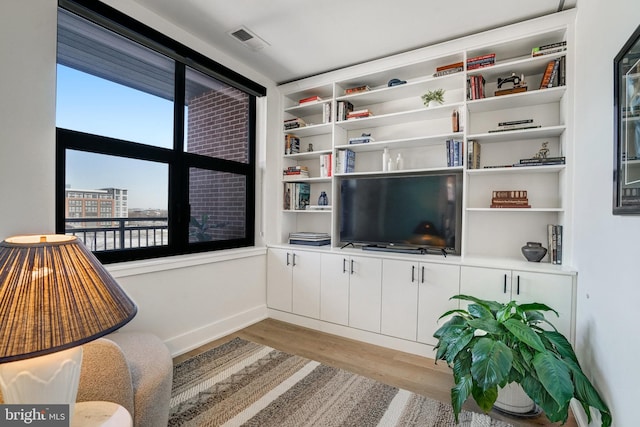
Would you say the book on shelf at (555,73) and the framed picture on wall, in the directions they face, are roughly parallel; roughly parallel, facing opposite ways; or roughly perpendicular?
roughly perpendicular

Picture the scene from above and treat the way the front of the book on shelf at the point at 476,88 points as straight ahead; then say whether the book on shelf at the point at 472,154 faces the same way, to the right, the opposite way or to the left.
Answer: the same way

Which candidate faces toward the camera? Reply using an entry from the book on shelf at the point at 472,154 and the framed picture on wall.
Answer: the book on shelf

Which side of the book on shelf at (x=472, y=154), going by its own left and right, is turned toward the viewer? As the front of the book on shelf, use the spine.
front

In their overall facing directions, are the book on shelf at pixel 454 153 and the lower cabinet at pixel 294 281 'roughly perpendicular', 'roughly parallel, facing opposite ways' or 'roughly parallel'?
roughly parallel

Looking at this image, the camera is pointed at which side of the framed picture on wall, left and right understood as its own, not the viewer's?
left

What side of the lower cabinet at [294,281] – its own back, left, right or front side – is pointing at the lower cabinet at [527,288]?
left

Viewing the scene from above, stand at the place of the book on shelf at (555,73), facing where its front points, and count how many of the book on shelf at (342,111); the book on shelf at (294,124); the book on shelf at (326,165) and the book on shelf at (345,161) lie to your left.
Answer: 0

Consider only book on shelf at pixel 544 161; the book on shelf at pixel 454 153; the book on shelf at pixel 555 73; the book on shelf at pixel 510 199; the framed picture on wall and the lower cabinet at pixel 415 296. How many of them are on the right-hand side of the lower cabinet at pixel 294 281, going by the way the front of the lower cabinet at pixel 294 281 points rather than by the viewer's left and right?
0

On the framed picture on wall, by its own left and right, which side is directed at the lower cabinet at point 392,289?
front

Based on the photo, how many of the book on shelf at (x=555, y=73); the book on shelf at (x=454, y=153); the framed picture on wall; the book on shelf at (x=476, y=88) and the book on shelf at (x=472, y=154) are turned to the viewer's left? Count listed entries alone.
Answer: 1

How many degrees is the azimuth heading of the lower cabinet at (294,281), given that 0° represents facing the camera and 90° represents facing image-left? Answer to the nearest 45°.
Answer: approximately 45°

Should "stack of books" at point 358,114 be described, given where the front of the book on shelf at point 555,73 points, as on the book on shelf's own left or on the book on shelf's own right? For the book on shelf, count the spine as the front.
on the book on shelf's own right

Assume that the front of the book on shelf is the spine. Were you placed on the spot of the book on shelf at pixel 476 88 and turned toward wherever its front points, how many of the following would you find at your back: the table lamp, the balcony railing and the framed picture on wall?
0

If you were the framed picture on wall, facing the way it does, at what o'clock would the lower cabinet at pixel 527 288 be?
The lower cabinet is roughly at 2 o'clock from the framed picture on wall.

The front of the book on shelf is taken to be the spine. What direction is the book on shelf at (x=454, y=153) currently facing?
toward the camera
